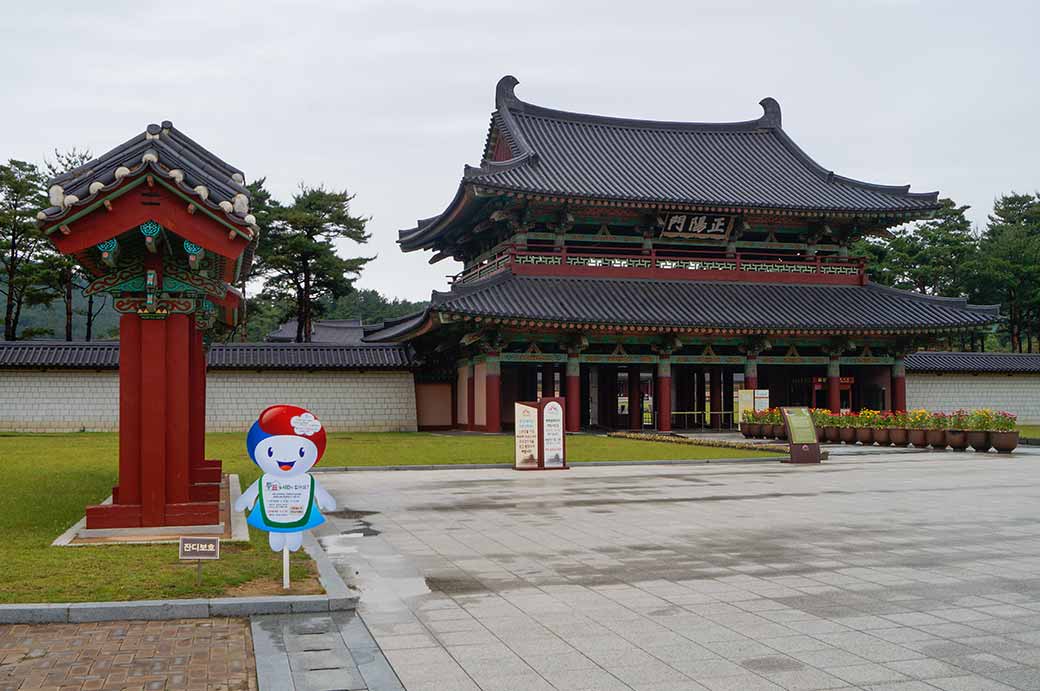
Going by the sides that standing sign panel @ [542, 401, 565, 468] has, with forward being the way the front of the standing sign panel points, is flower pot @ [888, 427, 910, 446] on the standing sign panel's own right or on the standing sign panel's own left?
on the standing sign panel's own left

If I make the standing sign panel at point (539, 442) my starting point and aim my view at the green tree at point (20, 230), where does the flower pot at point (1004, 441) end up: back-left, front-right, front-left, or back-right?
back-right

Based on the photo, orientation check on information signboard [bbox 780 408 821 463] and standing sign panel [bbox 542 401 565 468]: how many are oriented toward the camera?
2

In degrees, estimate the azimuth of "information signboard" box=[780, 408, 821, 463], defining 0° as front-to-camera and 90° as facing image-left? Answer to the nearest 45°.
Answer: approximately 0°

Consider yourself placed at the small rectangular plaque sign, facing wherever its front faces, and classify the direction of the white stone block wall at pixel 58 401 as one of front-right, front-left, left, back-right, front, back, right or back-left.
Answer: back

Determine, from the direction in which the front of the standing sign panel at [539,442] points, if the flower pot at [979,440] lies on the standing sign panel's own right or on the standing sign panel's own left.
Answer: on the standing sign panel's own left

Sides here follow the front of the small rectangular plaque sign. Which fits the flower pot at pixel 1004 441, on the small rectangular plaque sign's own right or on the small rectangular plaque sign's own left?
on the small rectangular plaque sign's own left

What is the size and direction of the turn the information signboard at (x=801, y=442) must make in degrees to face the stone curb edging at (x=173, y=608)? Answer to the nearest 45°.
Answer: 0° — it already faces it
